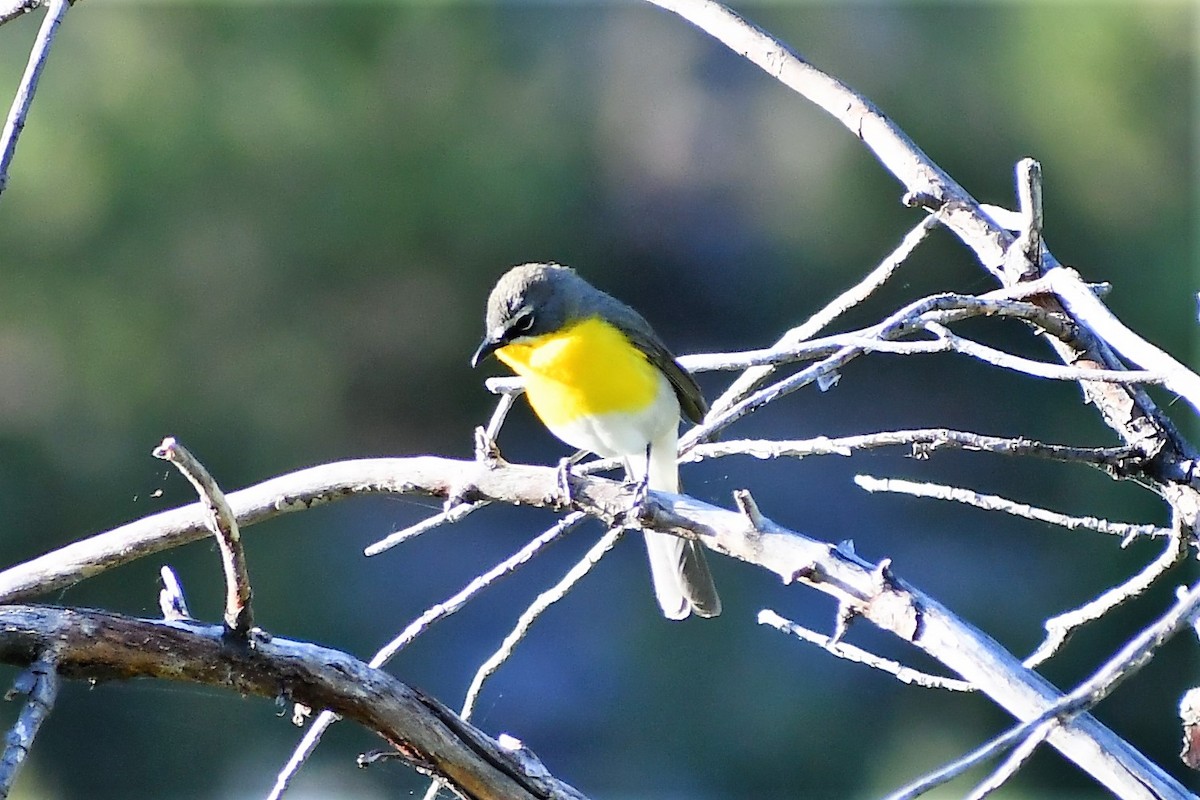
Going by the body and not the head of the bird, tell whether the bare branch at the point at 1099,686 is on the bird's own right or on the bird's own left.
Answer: on the bird's own left

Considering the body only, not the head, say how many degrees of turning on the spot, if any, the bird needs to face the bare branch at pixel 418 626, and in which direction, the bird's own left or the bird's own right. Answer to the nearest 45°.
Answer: approximately 45° to the bird's own right

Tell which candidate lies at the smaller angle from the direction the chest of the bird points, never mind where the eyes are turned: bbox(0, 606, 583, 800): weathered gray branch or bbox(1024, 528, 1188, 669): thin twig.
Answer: the weathered gray branch

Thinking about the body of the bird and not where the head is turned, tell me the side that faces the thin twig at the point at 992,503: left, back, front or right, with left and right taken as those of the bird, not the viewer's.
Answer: left

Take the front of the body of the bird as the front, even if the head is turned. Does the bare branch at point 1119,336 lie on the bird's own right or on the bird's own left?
on the bird's own left

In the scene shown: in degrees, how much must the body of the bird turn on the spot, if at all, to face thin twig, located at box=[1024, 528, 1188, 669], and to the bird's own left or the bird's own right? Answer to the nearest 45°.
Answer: approximately 90° to the bird's own left

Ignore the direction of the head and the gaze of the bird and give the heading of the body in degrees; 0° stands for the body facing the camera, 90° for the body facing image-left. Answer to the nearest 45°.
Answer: approximately 45°
